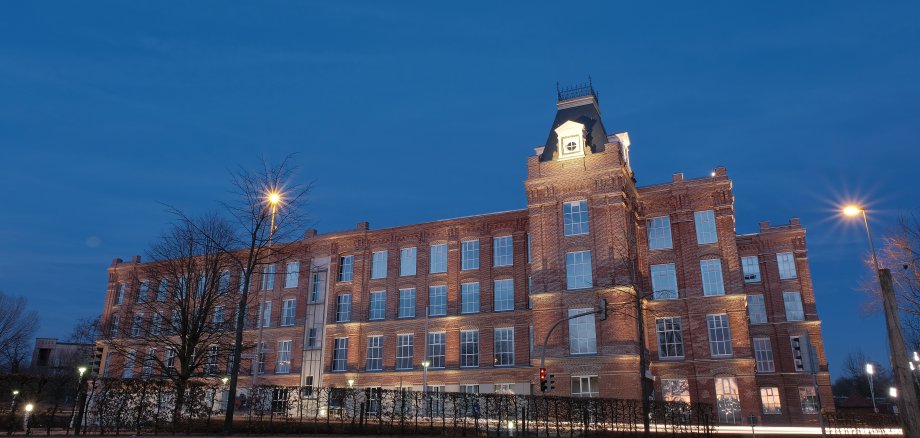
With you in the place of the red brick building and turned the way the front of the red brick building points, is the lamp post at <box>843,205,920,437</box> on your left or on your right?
on your left

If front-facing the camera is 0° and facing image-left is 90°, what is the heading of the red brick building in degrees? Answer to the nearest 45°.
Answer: approximately 45°
